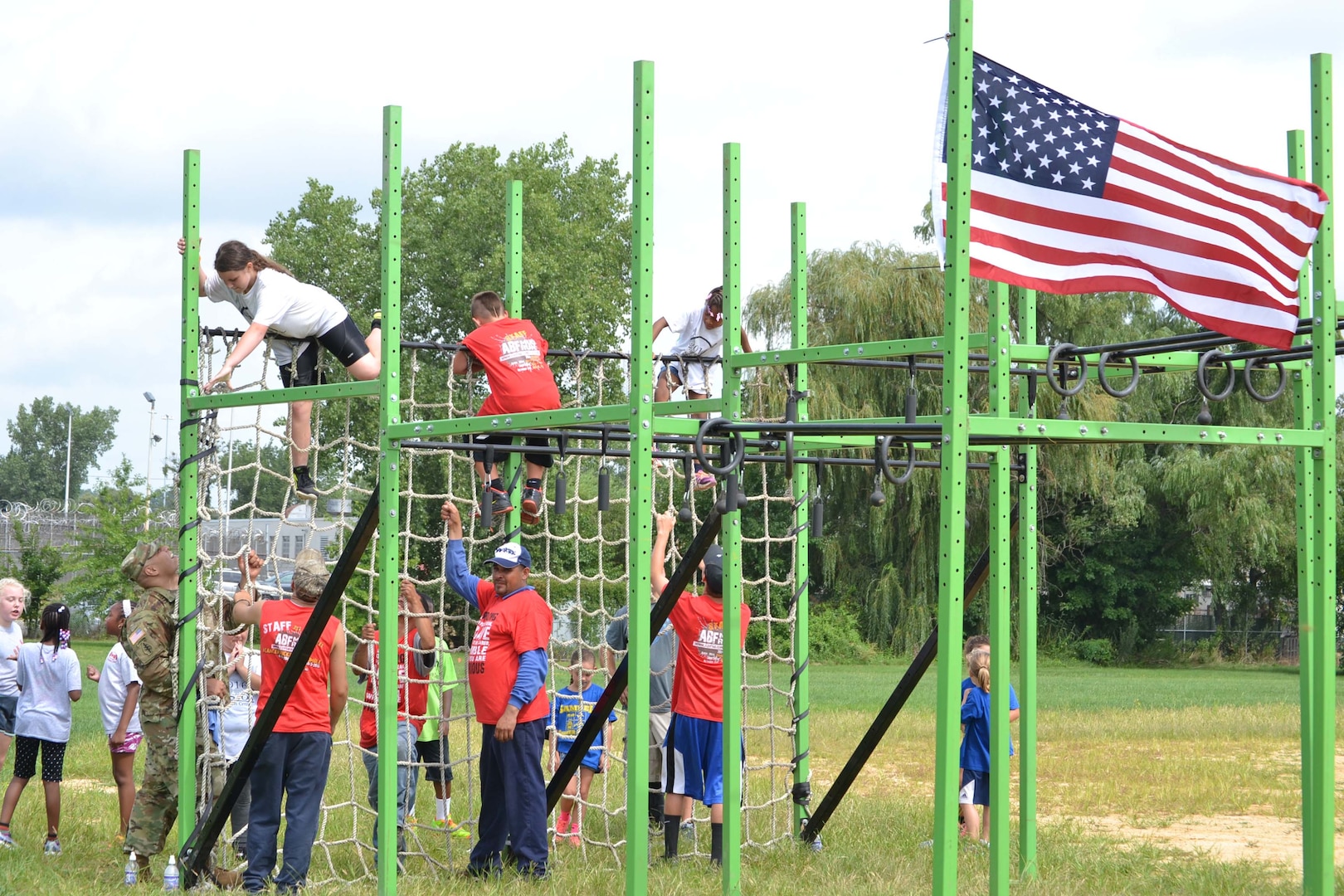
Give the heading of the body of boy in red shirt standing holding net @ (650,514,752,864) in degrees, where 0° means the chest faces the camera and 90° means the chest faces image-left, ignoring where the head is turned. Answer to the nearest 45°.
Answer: approximately 180°

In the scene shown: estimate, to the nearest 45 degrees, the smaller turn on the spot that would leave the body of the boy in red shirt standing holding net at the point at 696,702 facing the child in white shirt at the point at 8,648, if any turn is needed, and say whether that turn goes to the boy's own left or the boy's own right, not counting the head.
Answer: approximately 90° to the boy's own left

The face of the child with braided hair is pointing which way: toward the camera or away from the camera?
away from the camera

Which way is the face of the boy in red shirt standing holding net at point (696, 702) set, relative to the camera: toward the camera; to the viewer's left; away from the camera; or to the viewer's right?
away from the camera

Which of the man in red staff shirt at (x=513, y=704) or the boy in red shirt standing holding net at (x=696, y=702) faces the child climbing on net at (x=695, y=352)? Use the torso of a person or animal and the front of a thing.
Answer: the boy in red shirt standing holding net

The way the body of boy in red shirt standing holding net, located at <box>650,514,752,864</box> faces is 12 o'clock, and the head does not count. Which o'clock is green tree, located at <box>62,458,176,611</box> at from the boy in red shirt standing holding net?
The green tree is roughly at 11 o'clock from the boy in red shirt standing holding net.

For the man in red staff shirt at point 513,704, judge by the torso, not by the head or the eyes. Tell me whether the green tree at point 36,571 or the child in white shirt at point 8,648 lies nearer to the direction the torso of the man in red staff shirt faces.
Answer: the child in white shirt

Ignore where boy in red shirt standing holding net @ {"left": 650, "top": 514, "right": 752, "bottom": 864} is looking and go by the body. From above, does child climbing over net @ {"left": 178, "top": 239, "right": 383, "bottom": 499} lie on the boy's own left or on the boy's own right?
on the boy's own left

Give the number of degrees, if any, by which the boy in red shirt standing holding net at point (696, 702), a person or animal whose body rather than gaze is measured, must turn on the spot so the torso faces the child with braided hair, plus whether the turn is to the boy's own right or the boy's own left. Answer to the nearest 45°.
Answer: approximately 90° to the boy's own left

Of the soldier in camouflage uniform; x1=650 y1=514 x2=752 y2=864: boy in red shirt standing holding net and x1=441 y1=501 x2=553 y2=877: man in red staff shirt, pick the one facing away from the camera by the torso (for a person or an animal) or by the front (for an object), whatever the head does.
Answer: the boy in red shirt standing holding net

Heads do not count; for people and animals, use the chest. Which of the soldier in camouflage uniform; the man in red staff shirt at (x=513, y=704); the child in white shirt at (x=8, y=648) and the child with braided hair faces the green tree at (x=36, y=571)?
the child with braided hair
